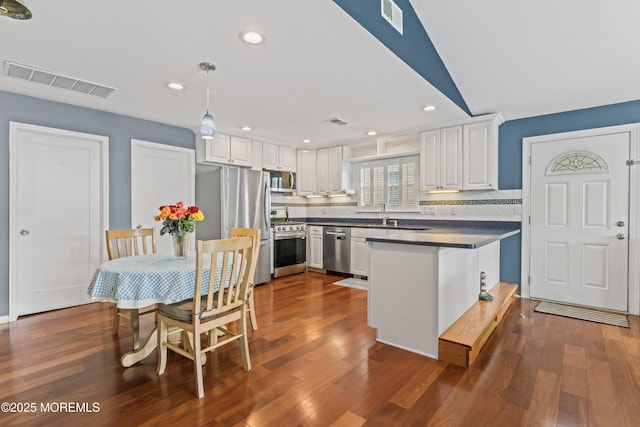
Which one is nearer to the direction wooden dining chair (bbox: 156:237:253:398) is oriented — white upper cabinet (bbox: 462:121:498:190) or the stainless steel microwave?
the stainless steel microwave

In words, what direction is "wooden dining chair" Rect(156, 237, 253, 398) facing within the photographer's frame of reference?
facing away from the viewer and to the left of the viewer

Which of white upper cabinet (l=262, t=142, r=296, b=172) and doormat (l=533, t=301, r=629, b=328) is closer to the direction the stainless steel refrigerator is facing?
the doormat

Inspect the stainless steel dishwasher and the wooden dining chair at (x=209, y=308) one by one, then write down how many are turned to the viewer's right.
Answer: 0

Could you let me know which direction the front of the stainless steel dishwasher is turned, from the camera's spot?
facing the viewer and to the left of the viewer

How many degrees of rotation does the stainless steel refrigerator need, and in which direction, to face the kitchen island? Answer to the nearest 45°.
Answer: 0° — it already faces it

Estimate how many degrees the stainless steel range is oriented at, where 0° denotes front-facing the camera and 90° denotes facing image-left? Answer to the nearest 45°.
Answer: approximately 315°

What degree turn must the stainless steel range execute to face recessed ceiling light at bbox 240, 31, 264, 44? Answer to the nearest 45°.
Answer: approximately 45° to its right

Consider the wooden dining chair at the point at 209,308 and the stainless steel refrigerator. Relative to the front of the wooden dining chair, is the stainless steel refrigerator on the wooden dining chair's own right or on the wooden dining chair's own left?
on the wooden dining chair's own right

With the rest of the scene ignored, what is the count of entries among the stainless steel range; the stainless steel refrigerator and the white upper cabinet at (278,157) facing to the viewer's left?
0

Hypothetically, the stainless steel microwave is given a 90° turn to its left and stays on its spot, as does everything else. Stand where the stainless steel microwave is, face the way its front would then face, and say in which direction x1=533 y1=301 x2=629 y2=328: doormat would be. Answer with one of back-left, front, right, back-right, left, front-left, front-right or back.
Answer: right
